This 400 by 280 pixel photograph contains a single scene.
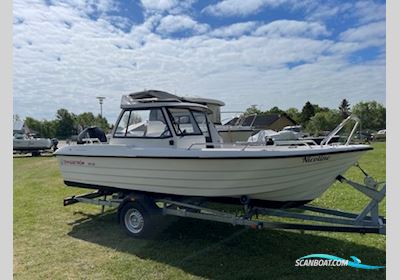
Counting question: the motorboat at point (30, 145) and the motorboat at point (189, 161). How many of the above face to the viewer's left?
1

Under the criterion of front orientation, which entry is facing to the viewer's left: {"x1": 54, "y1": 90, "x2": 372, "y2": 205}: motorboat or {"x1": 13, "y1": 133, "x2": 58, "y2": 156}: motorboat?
{"x1": 13, "y1": 133, "x2": 58, "y2": 156}: motorboat

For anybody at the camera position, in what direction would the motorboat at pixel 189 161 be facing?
facing the viewer and to the right of the viewer

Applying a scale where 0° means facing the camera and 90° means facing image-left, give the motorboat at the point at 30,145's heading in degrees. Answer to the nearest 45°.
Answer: approximately 90°

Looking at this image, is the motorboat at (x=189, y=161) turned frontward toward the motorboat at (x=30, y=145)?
no

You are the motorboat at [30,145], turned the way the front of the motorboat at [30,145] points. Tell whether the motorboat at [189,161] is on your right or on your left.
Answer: on your left

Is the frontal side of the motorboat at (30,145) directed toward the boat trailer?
no
